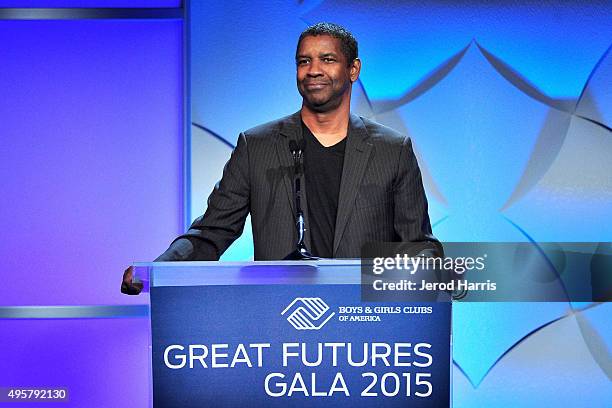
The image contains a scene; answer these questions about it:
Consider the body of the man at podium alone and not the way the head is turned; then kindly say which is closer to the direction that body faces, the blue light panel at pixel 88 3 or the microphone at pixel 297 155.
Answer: the microphone

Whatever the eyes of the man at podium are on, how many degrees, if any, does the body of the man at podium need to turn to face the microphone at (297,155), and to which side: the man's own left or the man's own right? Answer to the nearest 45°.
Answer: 0° — they already face it

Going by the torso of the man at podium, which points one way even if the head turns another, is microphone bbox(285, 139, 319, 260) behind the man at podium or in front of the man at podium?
in front

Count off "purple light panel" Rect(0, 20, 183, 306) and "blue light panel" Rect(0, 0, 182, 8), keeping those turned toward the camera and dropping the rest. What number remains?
2

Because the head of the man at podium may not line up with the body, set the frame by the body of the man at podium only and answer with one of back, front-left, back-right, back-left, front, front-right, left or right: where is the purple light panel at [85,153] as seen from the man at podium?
back-right

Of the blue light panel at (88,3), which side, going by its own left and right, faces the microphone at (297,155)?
front

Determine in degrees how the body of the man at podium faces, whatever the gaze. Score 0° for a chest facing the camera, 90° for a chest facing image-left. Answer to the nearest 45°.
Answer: approximately 0°

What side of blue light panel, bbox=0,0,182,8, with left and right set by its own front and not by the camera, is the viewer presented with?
front

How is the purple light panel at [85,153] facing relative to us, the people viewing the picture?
facing the viewer

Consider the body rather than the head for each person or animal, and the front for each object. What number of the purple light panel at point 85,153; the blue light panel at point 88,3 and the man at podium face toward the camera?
3

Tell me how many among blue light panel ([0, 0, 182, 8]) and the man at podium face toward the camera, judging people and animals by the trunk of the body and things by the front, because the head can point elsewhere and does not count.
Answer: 2
